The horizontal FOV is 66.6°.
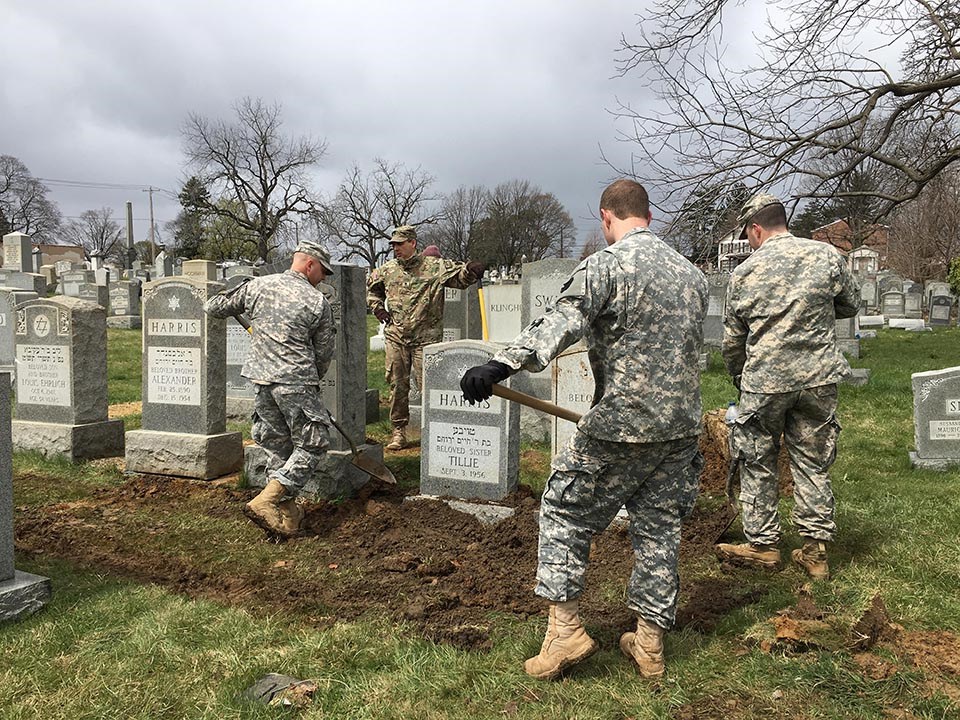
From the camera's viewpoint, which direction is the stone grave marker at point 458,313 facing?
toward the camera

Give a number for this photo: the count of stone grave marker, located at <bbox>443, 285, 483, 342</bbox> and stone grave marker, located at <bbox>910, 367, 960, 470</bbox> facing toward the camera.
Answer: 2

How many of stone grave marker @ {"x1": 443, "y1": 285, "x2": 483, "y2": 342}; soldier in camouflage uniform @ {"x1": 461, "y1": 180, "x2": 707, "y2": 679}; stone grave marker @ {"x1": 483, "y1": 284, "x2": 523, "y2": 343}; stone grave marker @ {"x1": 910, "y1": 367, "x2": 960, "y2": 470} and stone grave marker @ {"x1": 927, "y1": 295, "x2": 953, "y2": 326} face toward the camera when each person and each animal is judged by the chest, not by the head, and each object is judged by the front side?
4

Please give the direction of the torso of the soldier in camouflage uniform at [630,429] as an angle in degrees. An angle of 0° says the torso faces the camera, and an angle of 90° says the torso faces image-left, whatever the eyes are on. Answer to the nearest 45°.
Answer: approximately 135°

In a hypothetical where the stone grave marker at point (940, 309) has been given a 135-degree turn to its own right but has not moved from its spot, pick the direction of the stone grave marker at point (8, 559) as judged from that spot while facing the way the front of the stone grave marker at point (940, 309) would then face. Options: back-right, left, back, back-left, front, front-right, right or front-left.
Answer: back-left

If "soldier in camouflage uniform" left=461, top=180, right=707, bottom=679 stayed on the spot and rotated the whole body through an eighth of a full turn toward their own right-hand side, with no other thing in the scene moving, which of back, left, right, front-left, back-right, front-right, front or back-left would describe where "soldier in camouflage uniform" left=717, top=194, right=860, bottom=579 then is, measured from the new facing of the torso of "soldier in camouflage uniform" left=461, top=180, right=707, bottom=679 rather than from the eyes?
front-right

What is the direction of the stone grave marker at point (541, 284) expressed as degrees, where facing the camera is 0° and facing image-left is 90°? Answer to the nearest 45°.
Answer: approximately 0°

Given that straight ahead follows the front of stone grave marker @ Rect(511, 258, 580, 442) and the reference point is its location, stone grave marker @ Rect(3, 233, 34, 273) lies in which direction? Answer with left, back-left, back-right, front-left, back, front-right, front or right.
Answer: back-right

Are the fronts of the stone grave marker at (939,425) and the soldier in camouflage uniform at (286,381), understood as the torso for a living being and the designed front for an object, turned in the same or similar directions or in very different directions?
very different directions

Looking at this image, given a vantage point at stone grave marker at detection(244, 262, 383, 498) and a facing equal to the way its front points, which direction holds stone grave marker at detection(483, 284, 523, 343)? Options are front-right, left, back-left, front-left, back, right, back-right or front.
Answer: back

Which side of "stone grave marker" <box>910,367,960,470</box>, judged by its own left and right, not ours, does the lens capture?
front

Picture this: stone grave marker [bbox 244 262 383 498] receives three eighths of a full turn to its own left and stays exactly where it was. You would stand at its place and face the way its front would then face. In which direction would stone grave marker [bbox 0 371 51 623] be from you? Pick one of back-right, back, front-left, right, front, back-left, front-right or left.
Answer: back-right

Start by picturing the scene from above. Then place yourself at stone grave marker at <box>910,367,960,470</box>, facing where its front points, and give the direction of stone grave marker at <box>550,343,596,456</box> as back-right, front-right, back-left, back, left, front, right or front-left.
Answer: front-right

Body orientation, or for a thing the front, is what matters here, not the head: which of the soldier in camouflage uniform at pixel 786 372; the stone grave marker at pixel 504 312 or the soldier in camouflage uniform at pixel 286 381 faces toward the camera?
the stone grave marker

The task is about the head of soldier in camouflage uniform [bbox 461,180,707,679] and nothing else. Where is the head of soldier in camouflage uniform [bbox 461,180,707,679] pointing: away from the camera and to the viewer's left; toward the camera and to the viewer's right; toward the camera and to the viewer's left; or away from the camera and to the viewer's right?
away from the camera and to the viewer's left

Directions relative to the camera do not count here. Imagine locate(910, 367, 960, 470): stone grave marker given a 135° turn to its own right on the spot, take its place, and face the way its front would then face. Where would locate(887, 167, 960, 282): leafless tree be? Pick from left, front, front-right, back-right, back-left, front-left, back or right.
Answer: front-right
